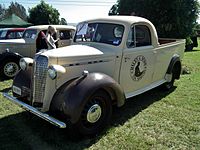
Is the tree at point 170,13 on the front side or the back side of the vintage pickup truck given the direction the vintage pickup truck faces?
on the back side

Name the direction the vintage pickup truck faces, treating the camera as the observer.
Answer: facing the viewer and to the left of the viewer

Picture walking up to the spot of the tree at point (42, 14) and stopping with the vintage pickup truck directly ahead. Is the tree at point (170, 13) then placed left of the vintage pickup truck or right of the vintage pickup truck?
left

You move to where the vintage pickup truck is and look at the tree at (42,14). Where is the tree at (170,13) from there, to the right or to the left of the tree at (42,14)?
right

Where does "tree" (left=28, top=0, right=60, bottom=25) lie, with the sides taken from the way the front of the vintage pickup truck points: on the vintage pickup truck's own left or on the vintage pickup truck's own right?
on the vintage pickup truck's own right
